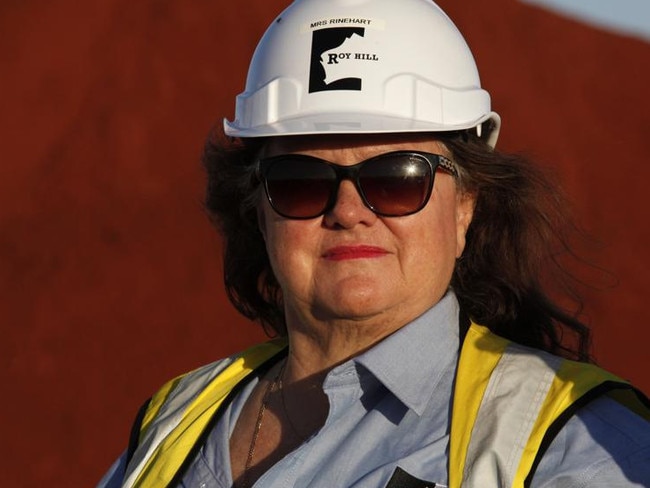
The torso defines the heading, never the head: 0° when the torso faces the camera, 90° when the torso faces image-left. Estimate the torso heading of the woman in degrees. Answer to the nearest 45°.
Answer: approximately 45°
